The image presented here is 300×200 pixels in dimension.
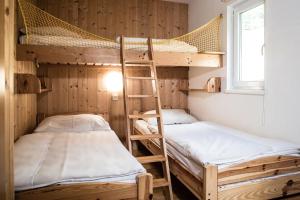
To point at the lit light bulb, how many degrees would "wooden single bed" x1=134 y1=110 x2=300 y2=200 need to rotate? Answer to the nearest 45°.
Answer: approximately 180°

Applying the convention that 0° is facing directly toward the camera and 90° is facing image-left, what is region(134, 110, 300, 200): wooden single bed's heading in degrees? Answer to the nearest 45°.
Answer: approximately 315°

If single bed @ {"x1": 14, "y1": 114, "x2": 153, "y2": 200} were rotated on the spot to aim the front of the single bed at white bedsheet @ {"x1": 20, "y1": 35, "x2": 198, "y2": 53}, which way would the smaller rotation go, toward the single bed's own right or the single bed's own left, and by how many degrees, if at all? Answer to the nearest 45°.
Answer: approximately 180°

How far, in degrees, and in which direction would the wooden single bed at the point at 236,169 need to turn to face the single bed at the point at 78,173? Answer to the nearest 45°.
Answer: approximately 90° to its right

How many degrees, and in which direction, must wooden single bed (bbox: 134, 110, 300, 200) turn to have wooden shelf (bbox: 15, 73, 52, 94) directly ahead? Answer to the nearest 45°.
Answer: approximately 135° to its right

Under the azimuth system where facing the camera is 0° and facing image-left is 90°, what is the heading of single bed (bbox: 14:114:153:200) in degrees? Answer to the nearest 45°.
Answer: approximately 0°

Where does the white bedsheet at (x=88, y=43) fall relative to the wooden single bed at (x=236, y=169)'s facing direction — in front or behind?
behind
